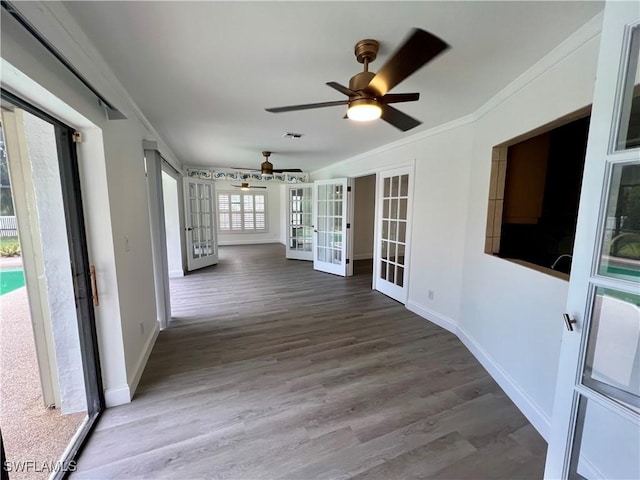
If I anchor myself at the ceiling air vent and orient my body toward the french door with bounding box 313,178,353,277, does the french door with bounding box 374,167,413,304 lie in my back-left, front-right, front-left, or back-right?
front-right

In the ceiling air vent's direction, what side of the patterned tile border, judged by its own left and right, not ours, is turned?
front

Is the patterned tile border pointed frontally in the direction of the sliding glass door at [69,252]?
yes

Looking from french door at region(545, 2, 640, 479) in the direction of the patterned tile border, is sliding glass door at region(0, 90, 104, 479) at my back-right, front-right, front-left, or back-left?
front-left

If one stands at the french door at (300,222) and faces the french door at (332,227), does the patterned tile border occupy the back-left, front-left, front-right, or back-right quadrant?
back-right

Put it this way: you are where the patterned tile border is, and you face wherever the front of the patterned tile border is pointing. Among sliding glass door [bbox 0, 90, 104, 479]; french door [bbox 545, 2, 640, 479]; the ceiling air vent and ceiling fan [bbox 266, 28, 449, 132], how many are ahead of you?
4

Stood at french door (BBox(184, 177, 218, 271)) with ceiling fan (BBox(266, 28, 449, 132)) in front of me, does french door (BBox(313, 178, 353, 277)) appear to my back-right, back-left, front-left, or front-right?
front-left

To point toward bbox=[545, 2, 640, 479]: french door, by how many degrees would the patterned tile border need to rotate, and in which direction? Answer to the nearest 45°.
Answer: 0° — it already faces it

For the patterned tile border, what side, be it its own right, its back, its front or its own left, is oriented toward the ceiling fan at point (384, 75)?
front

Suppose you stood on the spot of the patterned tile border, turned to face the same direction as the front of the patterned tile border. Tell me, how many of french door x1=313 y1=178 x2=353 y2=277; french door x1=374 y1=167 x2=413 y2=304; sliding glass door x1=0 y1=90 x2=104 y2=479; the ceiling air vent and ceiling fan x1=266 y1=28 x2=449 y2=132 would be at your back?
0

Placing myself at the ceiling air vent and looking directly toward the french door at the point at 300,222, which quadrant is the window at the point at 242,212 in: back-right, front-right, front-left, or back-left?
front-left

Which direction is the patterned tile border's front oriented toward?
toward the camera

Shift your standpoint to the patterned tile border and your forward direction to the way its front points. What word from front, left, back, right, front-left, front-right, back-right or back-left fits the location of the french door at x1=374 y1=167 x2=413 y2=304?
front-left

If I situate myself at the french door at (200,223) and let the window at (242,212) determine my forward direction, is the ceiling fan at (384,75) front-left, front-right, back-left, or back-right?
back-right
